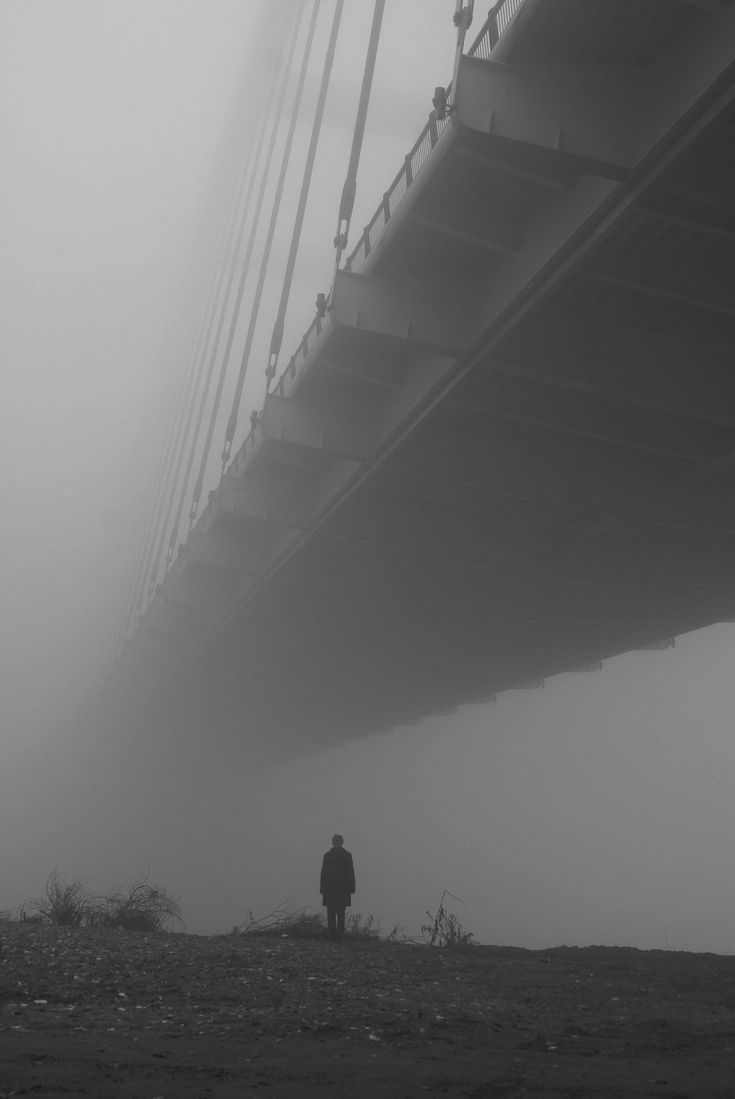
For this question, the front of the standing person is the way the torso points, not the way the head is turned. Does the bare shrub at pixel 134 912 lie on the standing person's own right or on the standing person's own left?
on the standing person's own left

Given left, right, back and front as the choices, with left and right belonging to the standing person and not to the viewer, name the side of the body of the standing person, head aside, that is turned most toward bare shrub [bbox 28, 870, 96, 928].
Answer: left

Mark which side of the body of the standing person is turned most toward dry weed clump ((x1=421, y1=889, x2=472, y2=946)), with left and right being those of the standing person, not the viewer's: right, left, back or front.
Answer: right

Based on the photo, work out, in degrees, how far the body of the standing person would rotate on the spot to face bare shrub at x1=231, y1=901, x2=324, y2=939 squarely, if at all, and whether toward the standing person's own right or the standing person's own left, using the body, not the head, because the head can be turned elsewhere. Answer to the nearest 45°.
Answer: approximately 45° to the standing person's own left

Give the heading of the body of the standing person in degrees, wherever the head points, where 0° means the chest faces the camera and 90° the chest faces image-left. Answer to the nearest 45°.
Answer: approximately 180°
